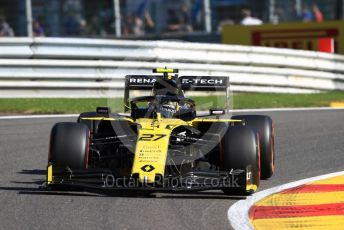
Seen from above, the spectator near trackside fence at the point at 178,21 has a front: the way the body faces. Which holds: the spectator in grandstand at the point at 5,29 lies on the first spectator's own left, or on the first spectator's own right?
on the first spectator's own right

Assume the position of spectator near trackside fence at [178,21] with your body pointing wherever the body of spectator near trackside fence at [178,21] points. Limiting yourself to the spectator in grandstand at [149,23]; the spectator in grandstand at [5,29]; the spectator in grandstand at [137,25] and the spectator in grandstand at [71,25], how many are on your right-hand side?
4

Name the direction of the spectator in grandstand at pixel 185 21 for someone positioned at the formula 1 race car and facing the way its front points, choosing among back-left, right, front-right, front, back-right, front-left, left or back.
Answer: back

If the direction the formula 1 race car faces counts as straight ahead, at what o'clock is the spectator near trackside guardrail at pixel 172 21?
The spectator near trackside guardrail is roughly at 6 o'clock from the formula 1 race car.

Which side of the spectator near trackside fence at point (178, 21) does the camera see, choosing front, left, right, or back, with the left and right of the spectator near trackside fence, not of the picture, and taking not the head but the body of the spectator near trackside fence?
front

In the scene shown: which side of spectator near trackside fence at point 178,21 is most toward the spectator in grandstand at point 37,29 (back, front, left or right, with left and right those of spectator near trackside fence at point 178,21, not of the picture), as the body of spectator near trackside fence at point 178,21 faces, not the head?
right

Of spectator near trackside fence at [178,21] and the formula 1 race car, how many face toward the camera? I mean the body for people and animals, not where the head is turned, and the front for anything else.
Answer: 2

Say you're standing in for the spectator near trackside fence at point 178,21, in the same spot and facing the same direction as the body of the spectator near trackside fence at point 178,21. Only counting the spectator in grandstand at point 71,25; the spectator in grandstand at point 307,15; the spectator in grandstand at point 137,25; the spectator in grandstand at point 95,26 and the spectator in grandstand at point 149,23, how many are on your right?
4

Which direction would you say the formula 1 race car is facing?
toward the camera

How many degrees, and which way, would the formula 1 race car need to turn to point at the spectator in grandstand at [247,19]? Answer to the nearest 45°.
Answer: approximately 180°

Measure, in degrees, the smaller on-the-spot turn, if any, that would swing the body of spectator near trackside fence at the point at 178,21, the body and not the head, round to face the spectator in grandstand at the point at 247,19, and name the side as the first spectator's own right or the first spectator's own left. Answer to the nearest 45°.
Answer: approximately 90° to the first spectator's own left

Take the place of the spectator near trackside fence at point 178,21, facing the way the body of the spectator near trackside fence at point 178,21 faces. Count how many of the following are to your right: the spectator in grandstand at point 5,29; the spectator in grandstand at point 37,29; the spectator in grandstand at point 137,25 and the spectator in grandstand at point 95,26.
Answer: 4

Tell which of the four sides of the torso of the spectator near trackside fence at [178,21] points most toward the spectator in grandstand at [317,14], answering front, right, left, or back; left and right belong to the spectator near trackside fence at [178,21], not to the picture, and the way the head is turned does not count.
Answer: left

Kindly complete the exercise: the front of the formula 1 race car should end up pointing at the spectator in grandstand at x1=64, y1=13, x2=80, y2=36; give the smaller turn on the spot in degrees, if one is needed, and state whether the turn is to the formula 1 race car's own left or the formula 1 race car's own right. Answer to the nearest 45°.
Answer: approximately 180°
